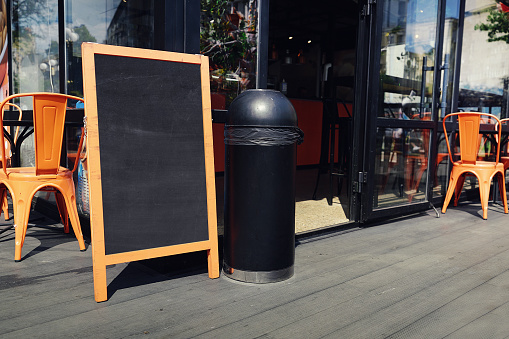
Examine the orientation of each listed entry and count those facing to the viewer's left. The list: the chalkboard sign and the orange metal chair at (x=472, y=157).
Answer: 0

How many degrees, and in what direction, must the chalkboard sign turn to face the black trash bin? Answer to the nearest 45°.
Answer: approximately 45° to its left

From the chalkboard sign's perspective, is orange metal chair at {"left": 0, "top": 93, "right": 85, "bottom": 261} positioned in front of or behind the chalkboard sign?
behind

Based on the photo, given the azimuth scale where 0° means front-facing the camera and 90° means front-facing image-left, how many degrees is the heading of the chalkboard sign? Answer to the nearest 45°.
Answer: approximately 315°

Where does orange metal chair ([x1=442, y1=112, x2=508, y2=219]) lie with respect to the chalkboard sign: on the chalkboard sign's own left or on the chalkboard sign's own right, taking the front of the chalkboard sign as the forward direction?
on the chalkboard sign's own left
